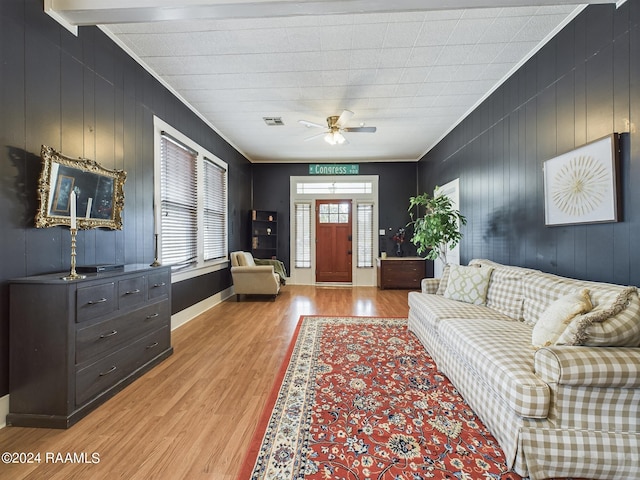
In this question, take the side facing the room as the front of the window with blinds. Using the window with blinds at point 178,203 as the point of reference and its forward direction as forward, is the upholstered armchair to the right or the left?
on its left

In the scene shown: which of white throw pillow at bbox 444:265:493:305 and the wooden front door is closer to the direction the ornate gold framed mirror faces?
the white throw pillow

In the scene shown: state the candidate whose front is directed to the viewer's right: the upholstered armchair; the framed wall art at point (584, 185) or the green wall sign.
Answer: the upholstered armchair

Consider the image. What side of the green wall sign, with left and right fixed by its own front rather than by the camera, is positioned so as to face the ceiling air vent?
front

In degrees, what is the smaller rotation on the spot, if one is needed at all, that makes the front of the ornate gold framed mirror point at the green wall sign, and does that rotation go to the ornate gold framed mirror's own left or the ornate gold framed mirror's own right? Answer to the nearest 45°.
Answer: approximately 90° to the ornate gold framed mirror's own left

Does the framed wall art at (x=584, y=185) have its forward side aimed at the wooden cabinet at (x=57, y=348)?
yes

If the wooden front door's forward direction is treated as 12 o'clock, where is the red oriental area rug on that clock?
The red oriental area rug is roughly at 12 o'clock from the wooden front door.

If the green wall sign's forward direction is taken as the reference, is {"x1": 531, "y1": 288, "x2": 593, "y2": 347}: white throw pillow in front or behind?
in front

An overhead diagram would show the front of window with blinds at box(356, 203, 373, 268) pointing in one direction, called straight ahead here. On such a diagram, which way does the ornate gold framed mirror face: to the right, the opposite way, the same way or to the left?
to the left

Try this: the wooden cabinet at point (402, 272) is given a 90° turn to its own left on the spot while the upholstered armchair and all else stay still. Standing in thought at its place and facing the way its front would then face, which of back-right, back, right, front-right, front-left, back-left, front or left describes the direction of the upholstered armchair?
back-right

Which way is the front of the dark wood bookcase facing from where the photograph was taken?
facing the viewer

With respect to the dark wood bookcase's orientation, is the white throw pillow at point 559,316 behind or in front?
in front

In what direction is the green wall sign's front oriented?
toward the camera

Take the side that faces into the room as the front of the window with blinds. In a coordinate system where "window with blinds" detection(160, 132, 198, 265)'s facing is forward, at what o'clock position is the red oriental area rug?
The red oriental area rug is roughly at 1 o'clock from the window with blinds.
